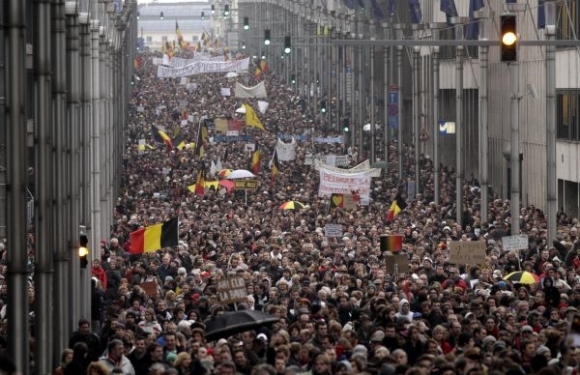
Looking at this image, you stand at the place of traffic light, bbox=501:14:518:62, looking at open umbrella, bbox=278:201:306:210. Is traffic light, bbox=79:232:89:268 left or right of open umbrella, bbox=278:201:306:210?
left

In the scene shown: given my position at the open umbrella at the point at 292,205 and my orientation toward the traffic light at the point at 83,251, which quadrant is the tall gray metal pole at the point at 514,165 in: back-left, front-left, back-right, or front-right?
front-left

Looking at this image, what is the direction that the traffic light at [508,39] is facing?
toward the camera

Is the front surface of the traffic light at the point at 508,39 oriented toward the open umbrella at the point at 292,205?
no

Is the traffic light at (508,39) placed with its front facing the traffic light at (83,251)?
no
